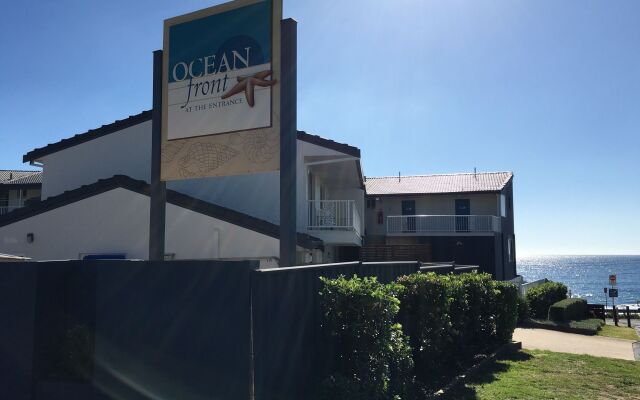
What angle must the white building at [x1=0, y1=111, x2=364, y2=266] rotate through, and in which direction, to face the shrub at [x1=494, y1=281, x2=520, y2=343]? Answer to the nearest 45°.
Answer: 0° — it already faces it

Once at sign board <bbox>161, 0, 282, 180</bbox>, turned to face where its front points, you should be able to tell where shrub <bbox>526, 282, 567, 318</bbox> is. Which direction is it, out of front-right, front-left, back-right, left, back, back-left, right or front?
back

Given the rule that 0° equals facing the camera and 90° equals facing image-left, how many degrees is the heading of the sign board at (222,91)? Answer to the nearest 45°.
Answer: approximately 45°
